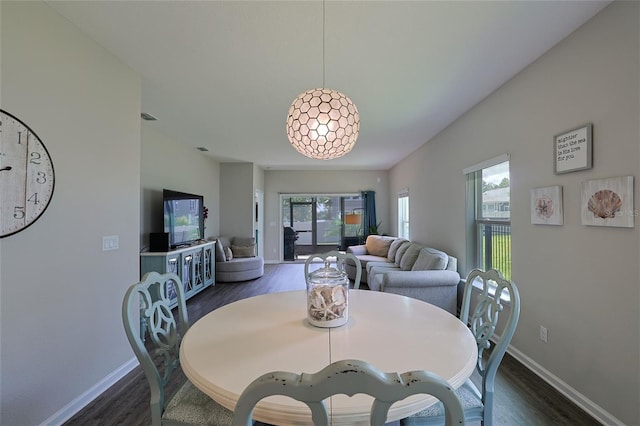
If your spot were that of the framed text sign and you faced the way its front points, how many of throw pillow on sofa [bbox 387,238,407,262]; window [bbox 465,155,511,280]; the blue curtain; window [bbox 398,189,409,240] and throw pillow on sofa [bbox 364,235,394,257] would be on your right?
5

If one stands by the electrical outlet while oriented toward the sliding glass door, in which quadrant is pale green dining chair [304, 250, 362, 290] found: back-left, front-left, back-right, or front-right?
front-left

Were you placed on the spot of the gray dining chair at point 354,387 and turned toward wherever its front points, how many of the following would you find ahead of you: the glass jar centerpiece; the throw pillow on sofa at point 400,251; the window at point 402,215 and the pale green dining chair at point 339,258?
4

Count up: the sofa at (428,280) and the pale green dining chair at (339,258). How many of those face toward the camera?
1

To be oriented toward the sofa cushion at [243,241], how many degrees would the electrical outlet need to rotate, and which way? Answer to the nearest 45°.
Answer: approximately 45° to its right

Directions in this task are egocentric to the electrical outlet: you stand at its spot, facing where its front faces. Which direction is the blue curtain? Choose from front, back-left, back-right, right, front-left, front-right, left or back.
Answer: right

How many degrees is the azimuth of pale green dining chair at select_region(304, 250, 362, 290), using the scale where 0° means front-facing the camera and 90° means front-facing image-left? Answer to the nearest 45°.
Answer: approximately 0°

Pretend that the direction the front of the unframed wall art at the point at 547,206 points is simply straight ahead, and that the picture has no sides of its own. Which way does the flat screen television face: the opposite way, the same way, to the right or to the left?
the opposite way

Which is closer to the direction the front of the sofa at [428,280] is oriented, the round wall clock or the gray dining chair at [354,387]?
the round wall clock

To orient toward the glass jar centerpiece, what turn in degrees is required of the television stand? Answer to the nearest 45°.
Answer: approximately 45° to its right

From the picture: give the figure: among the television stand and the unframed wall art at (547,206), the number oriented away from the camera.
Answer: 0

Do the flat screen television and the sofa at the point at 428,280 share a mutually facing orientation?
yes

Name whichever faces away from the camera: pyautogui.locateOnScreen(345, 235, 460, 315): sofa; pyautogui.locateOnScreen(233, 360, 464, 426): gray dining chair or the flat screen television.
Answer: the gray dining chair

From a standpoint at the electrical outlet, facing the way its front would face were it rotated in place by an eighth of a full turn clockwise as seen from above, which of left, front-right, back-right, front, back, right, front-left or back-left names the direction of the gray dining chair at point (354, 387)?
left

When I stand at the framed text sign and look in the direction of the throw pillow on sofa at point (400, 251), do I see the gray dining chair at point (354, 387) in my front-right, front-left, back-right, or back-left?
back-left

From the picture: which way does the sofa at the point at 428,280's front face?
to the viewer's left

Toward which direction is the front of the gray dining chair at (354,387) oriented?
away from the camera

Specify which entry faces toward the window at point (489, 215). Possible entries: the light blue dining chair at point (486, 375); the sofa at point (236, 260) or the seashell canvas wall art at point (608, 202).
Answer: the sofa

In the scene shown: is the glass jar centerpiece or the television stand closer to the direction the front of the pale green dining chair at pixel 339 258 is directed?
the glass jar centerpiece

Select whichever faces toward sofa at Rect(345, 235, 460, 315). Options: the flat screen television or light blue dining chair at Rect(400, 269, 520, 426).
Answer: the flat screen television

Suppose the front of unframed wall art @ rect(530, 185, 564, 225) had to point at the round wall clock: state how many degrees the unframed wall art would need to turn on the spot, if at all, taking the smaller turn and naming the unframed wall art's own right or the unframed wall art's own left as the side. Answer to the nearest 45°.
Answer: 0° — it already faces it
